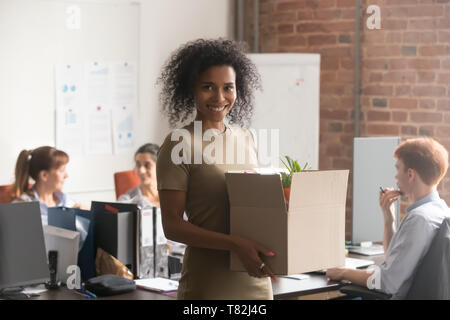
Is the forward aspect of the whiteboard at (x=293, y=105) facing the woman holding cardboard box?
yes

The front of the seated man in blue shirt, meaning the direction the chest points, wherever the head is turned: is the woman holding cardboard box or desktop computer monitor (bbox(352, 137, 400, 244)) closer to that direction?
the desktop computer monitor

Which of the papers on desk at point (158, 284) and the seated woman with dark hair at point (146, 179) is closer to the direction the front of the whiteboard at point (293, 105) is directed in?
the papers on desk

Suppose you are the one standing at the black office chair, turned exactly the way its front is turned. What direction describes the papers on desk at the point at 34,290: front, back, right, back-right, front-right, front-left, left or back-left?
front-left

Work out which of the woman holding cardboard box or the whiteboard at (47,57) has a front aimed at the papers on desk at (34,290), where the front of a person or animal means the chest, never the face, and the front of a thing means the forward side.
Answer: the whiteboard

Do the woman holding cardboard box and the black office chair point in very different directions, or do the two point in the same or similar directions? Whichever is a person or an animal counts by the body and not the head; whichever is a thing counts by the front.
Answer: very different directions

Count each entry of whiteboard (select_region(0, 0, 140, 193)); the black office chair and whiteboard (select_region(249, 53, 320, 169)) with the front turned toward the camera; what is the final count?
2

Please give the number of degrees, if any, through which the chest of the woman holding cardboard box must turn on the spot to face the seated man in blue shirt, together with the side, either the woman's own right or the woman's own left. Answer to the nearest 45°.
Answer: approximately 90° to the woman's own left

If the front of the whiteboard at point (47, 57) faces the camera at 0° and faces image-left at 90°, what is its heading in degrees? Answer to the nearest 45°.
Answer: approximately 0°
